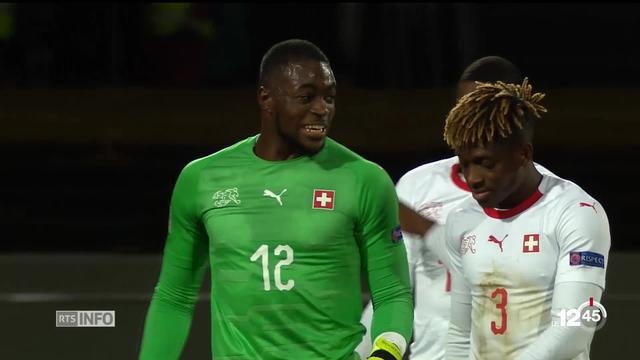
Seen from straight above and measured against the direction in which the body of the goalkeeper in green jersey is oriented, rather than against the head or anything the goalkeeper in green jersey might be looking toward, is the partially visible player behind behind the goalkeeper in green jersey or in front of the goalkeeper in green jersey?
behind

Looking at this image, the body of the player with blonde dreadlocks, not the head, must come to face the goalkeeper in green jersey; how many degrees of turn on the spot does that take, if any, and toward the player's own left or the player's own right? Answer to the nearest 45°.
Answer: approximately 45° to the player's own right

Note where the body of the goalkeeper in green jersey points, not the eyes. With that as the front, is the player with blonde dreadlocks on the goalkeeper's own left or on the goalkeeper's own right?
on the goalkeeper's own left

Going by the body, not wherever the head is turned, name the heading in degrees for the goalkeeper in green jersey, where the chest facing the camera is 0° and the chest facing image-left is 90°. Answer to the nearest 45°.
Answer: approximately 0°

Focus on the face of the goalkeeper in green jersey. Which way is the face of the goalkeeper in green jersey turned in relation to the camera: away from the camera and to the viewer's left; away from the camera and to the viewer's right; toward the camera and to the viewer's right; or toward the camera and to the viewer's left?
toward the camera and to the viewer's right

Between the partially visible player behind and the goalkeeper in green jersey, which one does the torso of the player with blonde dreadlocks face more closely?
the goalkeeper in green jersey

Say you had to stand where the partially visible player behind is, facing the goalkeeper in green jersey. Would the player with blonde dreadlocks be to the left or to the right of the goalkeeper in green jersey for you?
left

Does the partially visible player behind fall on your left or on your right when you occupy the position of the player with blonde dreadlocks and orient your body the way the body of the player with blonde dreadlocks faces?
on your right
